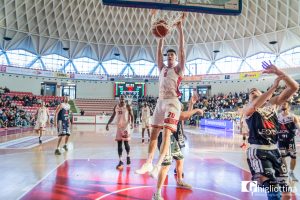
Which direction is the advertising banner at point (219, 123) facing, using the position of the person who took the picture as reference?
facing the viewer and to the left of the viewer

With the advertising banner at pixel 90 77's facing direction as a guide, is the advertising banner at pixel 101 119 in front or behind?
in front

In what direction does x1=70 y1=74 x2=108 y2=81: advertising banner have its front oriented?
toward the camera

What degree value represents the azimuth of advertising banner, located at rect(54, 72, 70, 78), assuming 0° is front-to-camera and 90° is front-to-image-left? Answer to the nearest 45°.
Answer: approximately 0°

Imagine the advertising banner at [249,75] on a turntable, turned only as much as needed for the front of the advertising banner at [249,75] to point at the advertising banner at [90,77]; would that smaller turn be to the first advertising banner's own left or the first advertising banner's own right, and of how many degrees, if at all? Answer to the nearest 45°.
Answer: approximately 90° to the first advertising banner's own right

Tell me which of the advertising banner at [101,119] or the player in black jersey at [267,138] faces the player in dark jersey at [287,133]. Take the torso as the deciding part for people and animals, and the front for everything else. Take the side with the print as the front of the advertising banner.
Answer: the advertising banner

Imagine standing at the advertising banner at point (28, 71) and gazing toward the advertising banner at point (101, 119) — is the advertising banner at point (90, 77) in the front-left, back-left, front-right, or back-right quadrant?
front-left

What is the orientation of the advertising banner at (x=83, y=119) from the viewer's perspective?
toward the camera

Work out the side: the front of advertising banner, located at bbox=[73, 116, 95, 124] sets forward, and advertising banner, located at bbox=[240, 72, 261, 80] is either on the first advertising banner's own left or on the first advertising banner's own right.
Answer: on the first advertising banner's own left

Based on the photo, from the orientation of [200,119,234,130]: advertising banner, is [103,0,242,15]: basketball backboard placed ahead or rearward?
ahead

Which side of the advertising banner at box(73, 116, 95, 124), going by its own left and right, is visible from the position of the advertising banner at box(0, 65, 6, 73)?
right
